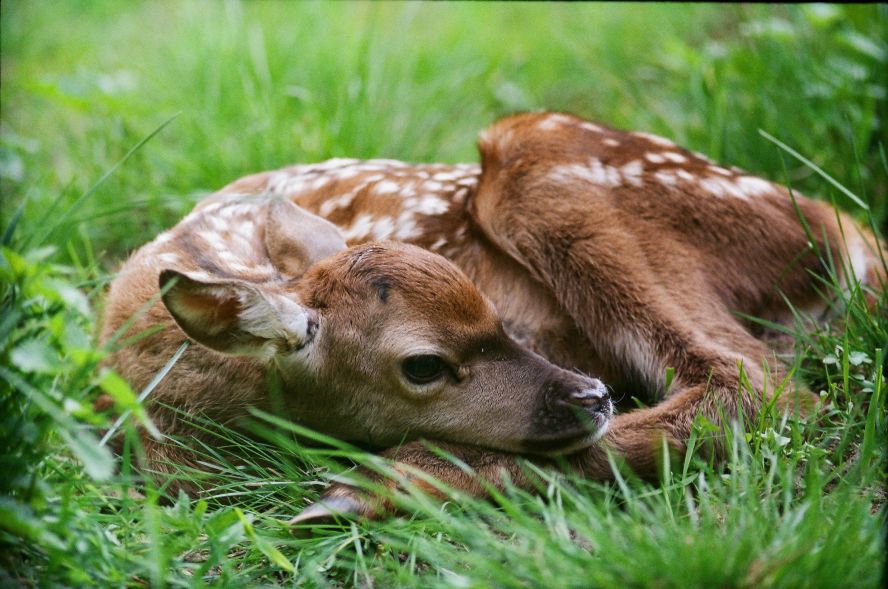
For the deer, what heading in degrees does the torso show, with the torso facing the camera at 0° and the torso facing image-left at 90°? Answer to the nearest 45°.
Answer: approximately 90°
